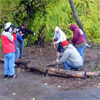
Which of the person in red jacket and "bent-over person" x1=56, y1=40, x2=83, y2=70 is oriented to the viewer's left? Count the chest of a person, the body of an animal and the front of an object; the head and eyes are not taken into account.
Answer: the bent-over person

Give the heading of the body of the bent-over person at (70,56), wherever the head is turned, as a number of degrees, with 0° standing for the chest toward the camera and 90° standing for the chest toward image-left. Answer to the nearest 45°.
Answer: approximately 90°

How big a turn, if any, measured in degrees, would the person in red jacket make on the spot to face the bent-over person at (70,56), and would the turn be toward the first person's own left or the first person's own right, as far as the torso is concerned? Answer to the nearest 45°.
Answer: approximately 45° to the first person's own right

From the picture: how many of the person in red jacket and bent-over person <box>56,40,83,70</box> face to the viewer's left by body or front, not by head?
1

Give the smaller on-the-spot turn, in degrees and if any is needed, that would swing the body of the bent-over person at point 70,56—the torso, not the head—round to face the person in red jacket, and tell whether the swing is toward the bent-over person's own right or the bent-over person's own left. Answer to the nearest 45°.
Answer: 0° — they already face them

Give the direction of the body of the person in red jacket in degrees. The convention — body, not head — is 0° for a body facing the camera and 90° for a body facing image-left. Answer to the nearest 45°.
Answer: approximately 225°
